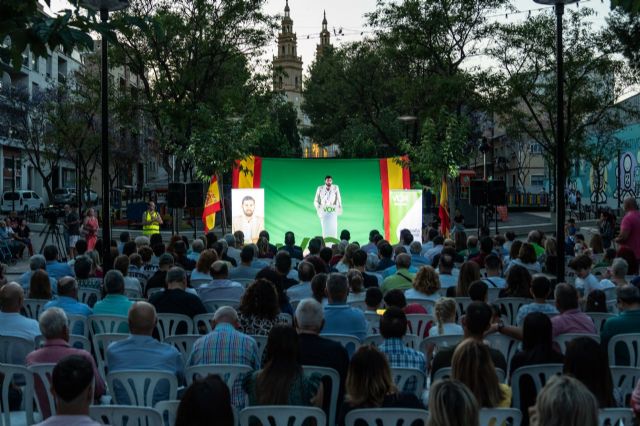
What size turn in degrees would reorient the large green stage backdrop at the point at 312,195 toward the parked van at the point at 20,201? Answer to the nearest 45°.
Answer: approximately 135° to its right

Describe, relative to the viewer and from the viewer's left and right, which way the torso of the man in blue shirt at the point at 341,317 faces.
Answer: facing away from the viewer

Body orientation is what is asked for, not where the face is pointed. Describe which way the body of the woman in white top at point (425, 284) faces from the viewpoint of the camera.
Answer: away from the camera

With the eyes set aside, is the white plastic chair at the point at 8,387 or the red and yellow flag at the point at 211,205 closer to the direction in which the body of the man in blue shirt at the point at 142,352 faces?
the red and yellow flag

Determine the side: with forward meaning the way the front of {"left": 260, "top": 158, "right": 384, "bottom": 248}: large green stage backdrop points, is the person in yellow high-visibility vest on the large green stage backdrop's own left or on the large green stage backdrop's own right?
on the large green stage backdrop's own right

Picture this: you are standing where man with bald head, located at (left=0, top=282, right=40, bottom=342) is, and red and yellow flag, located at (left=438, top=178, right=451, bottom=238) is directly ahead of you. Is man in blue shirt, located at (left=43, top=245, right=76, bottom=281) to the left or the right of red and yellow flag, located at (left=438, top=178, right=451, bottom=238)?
left

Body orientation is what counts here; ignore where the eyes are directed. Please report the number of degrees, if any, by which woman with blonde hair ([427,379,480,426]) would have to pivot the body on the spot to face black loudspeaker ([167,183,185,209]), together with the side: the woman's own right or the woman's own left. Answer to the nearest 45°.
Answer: approximately 45° to the woman's own left

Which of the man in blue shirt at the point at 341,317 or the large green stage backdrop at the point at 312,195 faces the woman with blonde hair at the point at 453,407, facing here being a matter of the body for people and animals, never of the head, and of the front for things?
the large green stage backdrop

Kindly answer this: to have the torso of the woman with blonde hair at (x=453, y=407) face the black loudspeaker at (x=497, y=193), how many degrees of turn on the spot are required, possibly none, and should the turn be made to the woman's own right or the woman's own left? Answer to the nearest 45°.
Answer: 0° — they already face it

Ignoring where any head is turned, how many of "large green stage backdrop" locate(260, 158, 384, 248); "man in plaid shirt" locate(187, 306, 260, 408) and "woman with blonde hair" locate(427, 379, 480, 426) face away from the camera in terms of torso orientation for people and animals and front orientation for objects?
2

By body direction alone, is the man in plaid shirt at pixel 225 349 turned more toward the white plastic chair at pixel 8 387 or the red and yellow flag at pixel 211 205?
the red and yellow flag

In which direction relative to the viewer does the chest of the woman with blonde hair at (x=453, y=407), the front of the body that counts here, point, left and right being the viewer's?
facing away from the viewer

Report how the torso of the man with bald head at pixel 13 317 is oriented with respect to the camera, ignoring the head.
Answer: away from the camera

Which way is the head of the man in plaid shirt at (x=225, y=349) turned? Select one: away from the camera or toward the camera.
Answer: away from the camera

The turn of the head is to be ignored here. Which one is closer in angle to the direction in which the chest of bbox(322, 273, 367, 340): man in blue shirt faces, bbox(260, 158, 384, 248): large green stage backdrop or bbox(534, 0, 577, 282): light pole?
the large green stage backdrop

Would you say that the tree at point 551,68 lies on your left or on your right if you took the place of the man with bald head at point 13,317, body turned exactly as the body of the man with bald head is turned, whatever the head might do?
on your right

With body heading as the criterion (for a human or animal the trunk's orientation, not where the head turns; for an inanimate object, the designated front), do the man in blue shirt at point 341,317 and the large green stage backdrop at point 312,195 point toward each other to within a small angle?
yes

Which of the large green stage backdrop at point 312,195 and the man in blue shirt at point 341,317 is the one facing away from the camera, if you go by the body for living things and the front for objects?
the man in blue shirt
